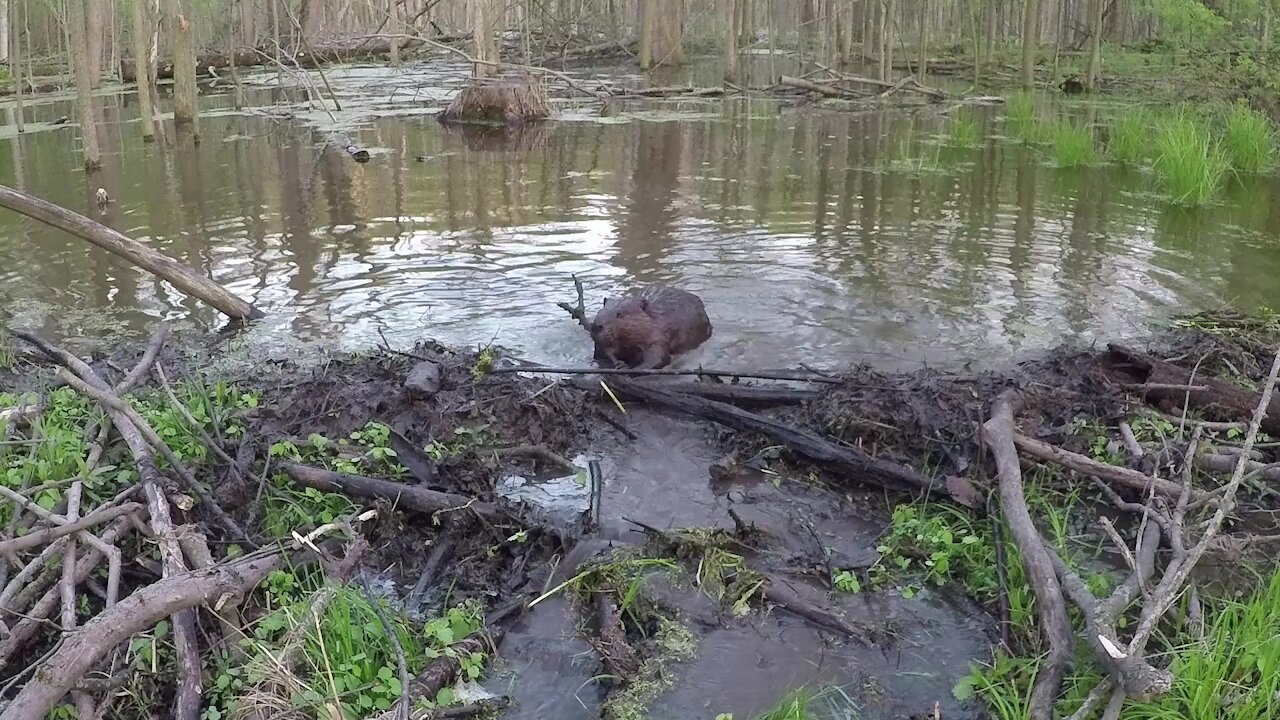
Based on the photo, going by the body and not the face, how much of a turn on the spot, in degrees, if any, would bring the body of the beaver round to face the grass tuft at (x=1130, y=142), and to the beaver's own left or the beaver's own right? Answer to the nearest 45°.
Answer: approximately 180°

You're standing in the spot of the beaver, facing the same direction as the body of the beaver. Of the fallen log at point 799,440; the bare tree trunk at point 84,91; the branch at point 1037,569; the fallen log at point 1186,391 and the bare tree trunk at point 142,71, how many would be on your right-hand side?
2

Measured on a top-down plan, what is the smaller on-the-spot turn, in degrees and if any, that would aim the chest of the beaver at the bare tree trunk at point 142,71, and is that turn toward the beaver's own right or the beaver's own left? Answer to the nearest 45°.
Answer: approximately 90° to the beaver's own right

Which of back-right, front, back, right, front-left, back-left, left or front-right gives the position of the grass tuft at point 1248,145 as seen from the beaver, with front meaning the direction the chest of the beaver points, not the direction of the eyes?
back

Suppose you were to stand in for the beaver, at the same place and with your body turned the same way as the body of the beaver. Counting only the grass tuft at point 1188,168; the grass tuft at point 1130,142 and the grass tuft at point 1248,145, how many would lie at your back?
3

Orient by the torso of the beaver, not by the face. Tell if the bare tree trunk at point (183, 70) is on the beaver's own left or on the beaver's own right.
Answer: on the beaver's own right

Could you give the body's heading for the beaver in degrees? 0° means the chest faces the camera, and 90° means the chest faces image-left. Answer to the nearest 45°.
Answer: approximately 45°

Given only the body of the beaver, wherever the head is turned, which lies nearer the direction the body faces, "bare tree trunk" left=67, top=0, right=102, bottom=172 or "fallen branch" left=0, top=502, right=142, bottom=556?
the fallen branch

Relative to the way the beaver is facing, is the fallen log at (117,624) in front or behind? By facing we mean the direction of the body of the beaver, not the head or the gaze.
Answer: in front

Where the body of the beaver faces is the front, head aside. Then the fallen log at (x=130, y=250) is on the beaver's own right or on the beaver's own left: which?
on the beaver's own right

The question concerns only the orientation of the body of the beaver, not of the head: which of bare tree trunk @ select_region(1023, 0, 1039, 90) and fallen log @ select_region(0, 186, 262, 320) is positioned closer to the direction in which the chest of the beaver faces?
the fallen log
